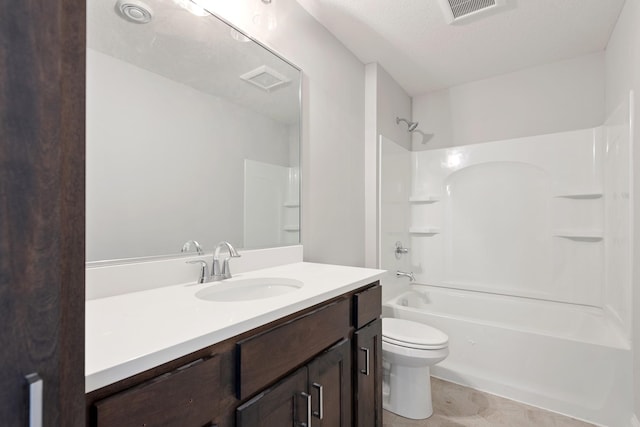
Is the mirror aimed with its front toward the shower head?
no

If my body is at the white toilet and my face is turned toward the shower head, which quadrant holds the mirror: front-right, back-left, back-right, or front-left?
back-left

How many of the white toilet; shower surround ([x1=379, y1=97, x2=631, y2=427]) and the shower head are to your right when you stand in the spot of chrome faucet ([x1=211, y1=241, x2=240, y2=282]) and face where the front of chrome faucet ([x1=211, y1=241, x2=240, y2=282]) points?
0

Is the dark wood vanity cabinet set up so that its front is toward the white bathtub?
no

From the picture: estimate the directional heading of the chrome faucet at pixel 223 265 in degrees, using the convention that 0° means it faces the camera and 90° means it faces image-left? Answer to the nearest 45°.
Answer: approximately 315°

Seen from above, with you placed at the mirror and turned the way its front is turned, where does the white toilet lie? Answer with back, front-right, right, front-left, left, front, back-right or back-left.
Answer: front-left

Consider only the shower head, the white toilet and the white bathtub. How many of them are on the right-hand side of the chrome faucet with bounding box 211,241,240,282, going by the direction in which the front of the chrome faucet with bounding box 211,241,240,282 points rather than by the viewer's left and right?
0

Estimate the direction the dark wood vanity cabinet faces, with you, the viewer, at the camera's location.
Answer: facing the viewer and to the right of the viewer

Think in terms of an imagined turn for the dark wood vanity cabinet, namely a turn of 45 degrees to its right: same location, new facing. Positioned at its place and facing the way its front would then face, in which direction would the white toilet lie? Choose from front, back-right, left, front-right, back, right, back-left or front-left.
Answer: back-left

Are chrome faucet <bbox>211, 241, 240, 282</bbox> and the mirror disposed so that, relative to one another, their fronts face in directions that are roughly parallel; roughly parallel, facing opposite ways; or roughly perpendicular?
roughly parallel

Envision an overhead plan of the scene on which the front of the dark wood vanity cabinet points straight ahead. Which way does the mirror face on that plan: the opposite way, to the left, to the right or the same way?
the same way

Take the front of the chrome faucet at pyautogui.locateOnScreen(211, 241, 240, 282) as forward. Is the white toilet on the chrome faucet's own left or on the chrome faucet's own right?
on the chrome faucet's own left

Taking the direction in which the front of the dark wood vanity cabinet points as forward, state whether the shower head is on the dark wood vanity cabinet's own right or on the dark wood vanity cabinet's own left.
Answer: on the dark wood vanity cabinet's own left

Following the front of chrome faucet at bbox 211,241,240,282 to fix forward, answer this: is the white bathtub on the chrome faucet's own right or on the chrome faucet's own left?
on the chrome faucet's own left
